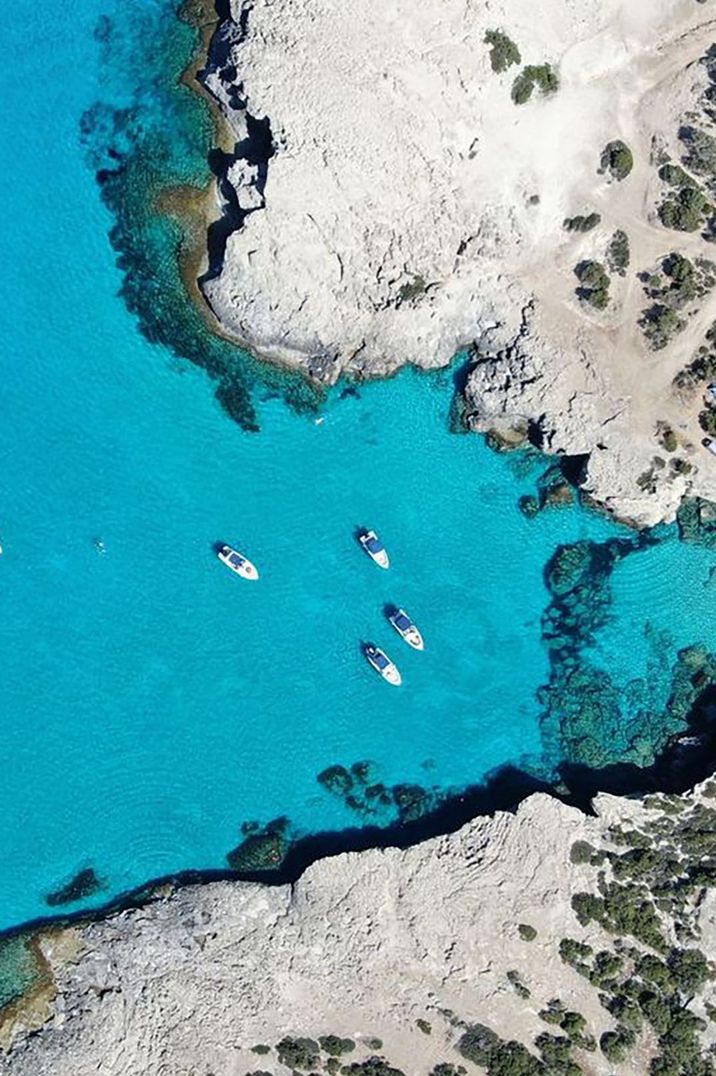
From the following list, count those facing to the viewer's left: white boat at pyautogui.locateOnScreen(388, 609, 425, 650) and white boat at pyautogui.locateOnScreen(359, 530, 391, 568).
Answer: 0

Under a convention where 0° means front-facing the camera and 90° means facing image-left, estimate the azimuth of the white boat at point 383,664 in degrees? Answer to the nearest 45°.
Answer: approximately 315°

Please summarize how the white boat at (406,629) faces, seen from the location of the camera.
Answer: facing the viewer and to the right of the viewer

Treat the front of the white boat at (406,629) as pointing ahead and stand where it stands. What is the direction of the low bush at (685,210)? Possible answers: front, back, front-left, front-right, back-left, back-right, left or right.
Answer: front-left

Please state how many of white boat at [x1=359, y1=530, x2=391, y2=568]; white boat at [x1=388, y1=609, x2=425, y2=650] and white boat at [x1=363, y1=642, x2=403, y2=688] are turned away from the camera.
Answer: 0

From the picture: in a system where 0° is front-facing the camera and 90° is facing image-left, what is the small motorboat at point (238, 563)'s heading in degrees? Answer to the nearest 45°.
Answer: approximately 315°

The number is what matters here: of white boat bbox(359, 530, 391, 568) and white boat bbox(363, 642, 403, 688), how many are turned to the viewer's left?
0
